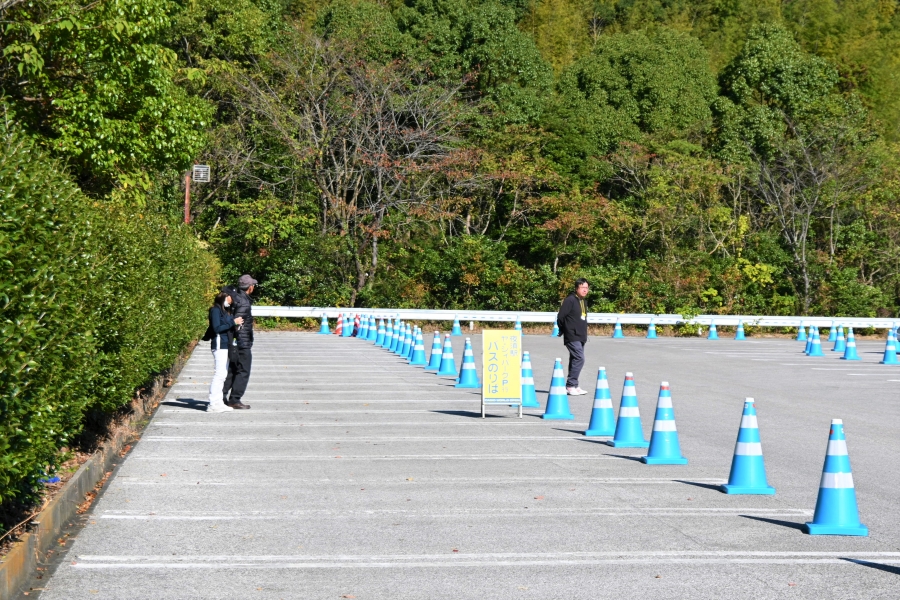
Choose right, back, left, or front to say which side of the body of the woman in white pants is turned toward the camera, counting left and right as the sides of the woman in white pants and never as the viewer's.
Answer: right

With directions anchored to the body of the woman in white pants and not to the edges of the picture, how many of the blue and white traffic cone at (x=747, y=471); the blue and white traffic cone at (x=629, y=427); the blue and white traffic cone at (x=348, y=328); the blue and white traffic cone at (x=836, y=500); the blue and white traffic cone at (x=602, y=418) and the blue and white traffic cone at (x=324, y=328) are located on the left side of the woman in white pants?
2

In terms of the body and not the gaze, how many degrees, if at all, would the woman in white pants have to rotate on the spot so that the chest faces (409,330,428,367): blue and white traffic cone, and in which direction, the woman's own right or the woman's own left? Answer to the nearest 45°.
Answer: approximately 45° to the woman's own left

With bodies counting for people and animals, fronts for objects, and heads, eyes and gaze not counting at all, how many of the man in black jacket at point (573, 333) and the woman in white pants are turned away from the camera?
0

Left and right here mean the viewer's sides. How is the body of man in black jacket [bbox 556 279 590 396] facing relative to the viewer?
facing the viewer and to the right of the viewer

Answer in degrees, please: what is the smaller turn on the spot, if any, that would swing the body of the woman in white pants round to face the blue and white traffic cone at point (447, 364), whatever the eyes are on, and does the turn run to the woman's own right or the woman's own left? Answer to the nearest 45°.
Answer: approximately 45° to the woman's own left

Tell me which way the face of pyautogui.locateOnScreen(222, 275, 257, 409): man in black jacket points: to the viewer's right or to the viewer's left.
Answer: to the viewer's right

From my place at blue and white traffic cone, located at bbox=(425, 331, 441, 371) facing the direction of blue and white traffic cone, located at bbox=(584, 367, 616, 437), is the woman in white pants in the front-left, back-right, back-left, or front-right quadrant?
front-right

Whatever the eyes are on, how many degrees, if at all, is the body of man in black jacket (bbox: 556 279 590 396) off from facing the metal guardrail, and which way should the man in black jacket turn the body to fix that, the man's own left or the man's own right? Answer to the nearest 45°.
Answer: approximately 135° to the man's own left

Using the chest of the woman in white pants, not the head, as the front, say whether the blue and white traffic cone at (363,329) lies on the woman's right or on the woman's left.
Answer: on the woman's left

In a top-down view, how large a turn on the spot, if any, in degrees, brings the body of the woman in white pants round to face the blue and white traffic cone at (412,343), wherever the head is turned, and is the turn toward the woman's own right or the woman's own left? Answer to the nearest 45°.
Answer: approximately 45° to the woman's own left
